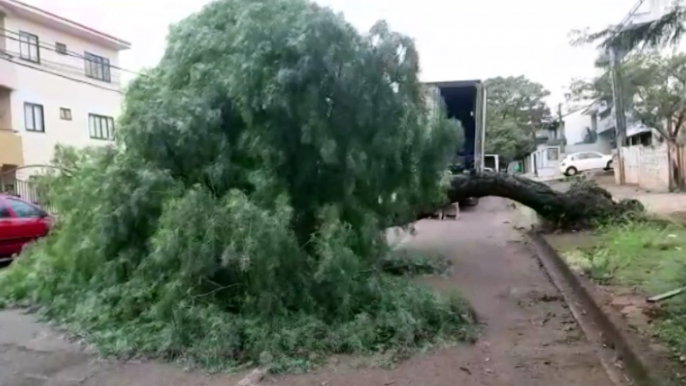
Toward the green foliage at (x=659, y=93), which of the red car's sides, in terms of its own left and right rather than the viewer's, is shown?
back

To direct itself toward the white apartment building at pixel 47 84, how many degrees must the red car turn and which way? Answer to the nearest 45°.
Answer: approximately 90° to its right

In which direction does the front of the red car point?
to the viewer's left
